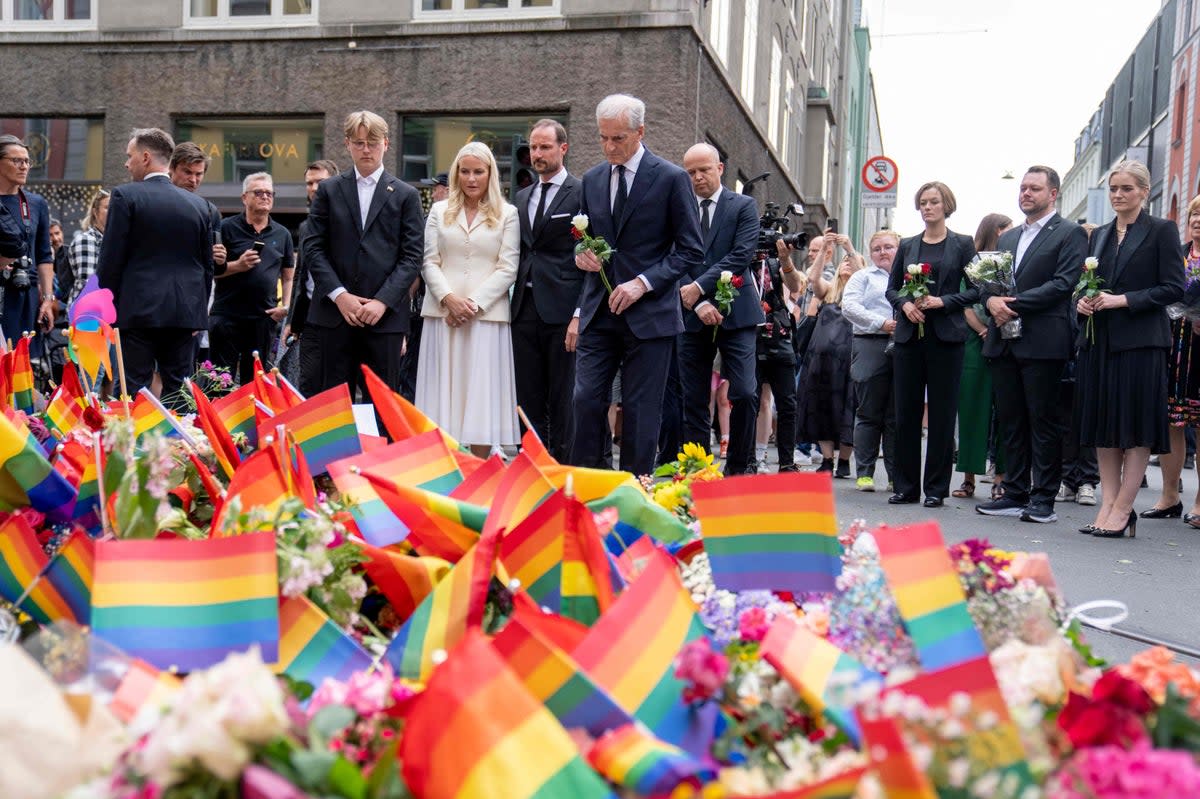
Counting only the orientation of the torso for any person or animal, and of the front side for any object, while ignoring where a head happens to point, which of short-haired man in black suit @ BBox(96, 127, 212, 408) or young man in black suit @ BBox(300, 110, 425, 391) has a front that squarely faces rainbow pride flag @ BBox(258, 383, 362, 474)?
young man in black suit @ BBox(300, 110, 425, 391)

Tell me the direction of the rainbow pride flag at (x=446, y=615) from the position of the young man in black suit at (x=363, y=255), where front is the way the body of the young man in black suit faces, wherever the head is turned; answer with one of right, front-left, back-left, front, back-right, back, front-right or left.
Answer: front

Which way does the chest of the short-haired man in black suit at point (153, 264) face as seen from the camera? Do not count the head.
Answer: away from the camera

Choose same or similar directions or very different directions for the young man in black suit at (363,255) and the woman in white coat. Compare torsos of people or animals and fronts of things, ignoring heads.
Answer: same or similar directions

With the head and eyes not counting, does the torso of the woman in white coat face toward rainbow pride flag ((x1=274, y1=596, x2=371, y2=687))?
yes

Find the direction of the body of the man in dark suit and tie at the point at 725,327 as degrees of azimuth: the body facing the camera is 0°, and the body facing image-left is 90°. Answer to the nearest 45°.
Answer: approximately 45°

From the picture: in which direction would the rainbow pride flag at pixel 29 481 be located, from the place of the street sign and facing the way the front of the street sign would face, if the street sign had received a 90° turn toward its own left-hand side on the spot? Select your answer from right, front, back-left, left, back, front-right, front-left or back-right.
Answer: right

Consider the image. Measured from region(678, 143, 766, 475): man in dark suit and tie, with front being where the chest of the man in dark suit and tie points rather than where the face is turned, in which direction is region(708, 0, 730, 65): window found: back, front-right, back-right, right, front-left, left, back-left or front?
back-right

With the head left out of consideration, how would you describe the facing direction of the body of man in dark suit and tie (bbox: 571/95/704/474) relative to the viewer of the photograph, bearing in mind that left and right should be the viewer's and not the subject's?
facing the viewer and to the left of the viewer

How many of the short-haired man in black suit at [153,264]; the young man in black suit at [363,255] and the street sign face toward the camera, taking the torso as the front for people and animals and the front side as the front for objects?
2

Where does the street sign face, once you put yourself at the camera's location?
facing the viewer

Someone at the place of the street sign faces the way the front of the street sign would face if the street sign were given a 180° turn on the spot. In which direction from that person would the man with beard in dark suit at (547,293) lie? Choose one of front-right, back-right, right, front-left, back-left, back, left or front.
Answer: back

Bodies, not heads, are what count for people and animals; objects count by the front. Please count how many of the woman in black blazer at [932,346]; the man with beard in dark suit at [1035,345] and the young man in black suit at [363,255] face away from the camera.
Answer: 0

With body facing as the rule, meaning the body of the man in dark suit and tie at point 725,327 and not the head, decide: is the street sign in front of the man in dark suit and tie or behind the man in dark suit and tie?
behind

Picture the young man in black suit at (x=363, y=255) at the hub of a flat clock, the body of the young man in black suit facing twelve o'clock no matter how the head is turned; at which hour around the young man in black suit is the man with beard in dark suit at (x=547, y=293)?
The man with beard in dark suit is roughly at 9 o'clock from the young man in black suit.

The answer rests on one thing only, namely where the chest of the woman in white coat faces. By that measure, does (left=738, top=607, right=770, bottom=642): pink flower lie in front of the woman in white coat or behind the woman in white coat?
in front
